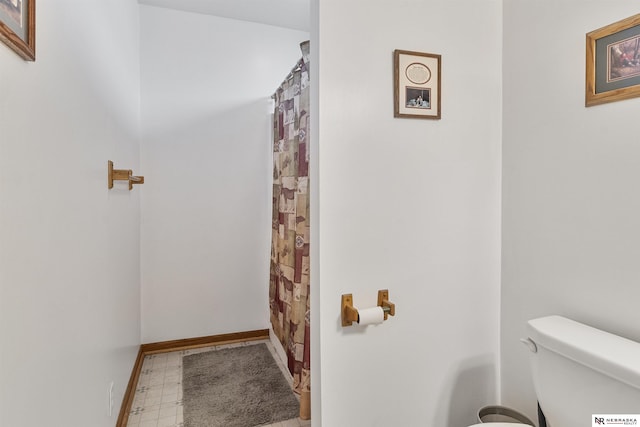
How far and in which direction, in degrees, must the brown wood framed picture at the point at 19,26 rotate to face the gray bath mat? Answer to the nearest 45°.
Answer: approximately 90° to its left

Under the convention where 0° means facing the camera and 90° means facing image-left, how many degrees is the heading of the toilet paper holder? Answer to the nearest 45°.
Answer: approximately 315°

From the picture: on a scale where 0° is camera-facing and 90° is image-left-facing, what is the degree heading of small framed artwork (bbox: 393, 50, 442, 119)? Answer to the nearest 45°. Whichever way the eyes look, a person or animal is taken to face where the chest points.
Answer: approximately 315°

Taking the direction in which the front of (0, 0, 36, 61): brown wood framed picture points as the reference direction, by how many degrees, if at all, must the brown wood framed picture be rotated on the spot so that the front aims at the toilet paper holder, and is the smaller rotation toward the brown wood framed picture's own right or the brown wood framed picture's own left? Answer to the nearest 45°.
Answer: approximately 45° to the brown wood framed picture's own left

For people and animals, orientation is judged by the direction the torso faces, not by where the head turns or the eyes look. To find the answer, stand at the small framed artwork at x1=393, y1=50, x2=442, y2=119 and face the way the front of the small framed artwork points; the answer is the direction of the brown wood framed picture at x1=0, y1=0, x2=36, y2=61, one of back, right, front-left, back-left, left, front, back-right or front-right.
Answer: right

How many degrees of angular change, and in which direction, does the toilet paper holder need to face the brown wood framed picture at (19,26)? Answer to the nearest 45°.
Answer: approximately 90° to its right

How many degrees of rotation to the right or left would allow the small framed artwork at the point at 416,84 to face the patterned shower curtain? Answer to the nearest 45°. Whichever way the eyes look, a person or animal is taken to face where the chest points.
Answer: approximately 180°

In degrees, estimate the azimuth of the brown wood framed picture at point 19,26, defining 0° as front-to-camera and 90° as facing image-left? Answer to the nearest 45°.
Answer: approximately 315°

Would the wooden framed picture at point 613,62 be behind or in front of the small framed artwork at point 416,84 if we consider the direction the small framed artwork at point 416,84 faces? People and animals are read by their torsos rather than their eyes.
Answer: in front
